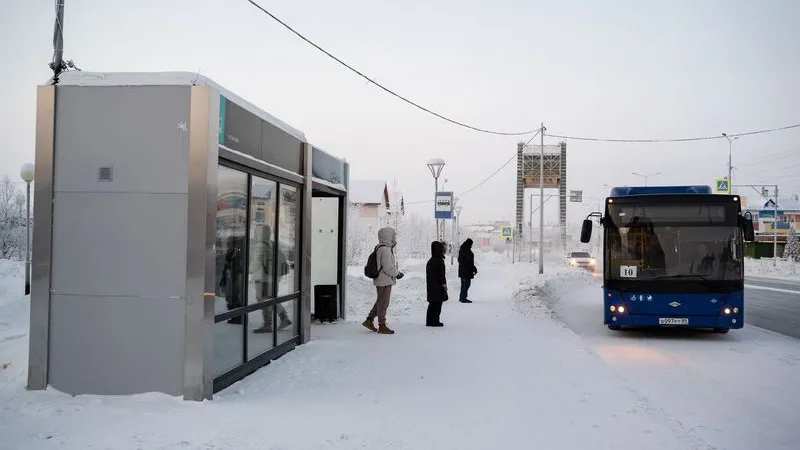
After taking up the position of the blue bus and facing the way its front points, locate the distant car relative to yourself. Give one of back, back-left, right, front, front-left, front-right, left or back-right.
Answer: back

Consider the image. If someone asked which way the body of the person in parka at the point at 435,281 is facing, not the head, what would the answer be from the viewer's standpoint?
to the viewer's right

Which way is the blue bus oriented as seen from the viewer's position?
toward the camera

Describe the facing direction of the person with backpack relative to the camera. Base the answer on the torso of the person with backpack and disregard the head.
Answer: to the viewer's right

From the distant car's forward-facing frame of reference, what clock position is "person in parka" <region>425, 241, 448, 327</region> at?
The person in parka is roughly at 12 o'clock from the distant car.

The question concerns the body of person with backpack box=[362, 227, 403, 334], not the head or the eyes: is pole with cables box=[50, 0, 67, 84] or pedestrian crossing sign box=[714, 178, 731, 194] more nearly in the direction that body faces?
the pedestrian crossing sign

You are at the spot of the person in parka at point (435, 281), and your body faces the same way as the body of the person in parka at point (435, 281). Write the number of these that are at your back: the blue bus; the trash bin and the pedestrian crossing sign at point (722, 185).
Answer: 1

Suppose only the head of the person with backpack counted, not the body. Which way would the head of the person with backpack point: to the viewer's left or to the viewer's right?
to the viewer's right

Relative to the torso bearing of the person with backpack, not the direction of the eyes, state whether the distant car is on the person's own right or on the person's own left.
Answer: on the person's own left

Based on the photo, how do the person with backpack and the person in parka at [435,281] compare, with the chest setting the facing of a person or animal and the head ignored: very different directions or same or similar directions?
same or similar directions

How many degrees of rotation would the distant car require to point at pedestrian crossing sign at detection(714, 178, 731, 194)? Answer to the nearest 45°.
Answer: approximately 90° to its left

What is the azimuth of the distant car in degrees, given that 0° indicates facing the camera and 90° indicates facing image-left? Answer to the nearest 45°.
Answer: approximately 0°

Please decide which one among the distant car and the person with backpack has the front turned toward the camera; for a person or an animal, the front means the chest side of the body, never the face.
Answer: the distant car

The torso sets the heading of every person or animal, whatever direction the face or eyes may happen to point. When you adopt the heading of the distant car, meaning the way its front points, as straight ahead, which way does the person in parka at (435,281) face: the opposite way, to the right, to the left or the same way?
to the left

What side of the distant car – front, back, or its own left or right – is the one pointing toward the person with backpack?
front

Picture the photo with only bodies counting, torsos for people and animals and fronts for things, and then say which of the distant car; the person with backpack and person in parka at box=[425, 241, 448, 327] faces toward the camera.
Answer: the distant car
